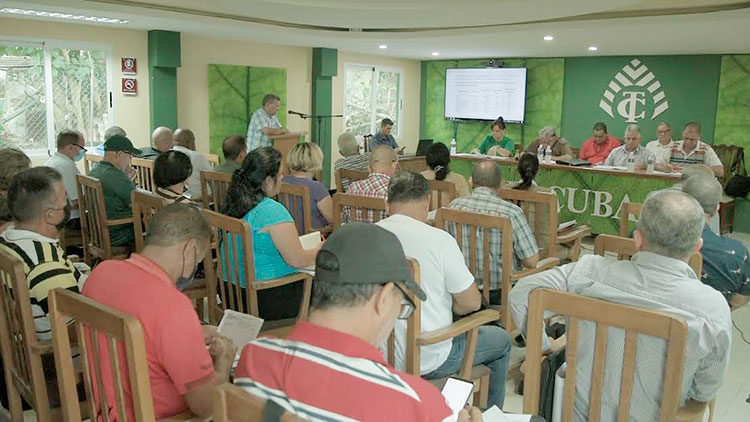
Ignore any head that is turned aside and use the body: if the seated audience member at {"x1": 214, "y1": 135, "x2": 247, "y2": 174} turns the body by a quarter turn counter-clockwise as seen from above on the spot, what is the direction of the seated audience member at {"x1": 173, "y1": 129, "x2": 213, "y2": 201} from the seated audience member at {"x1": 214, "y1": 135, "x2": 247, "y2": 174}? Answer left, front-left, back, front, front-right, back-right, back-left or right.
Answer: front

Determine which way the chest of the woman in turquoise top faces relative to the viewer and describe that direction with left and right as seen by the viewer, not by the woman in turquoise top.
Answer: facing away from the viewer and to the right of the viewer

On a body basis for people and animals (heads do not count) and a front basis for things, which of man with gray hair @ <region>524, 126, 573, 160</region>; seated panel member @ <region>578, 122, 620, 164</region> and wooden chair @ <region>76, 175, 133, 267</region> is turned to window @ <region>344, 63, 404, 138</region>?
the wooden chair

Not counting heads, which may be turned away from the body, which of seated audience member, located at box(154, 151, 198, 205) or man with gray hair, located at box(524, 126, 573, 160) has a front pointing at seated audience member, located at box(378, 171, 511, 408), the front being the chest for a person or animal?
the man with gray hair

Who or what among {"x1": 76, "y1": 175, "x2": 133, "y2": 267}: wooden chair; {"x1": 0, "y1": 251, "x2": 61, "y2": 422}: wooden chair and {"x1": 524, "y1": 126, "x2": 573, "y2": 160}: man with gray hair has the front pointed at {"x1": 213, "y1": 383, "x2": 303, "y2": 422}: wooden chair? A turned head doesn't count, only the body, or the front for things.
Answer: the man with gray hair

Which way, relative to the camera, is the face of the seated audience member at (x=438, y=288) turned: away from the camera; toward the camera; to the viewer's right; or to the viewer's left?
away from the camera

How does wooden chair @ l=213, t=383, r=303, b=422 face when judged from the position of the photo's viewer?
facing away from the viewer and to the right of the viewer

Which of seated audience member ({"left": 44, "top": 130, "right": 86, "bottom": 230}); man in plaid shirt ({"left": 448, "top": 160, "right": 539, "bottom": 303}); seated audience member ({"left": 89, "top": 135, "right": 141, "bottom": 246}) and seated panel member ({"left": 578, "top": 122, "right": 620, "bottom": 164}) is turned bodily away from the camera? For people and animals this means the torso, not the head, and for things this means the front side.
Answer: the man in plaid shirt

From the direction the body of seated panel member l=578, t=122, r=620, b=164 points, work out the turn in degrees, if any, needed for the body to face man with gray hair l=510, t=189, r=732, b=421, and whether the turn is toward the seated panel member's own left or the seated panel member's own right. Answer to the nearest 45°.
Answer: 0° — they already face them

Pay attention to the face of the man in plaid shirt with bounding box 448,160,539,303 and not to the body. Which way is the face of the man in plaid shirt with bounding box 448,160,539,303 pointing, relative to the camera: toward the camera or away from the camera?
away from the camera

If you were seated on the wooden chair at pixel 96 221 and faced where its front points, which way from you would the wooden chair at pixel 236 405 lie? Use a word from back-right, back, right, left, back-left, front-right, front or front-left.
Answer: back-right

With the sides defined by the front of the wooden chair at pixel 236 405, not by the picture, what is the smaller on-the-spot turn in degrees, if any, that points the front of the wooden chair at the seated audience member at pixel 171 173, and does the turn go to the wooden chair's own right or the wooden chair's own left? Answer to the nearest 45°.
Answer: approximately 45° to the wooden chair's own left

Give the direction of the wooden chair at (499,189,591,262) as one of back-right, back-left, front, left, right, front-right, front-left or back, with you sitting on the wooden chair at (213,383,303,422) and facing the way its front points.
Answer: front

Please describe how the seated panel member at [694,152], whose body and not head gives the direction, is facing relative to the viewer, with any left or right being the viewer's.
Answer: facing the viewer and to the left of the viewer

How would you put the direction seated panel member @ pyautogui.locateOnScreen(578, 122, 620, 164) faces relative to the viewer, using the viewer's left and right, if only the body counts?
facing the viewer

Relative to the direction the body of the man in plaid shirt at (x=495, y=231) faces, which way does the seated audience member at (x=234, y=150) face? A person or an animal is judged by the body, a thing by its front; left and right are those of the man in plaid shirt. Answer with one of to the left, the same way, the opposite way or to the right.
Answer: the same way

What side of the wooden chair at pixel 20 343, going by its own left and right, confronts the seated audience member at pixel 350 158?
front

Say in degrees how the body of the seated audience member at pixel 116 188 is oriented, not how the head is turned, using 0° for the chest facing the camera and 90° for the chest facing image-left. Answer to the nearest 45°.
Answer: approximately 270°
